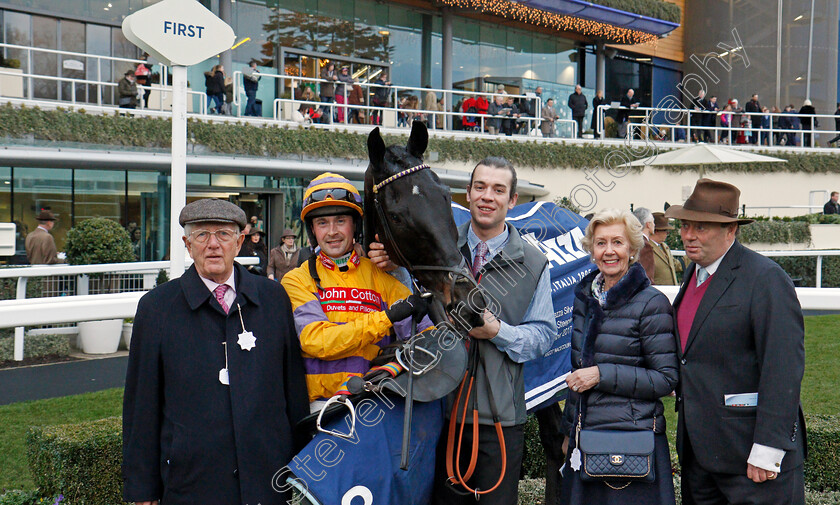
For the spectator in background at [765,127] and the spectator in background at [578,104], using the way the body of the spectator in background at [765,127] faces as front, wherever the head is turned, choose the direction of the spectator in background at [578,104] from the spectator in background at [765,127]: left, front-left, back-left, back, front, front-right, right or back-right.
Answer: front-right

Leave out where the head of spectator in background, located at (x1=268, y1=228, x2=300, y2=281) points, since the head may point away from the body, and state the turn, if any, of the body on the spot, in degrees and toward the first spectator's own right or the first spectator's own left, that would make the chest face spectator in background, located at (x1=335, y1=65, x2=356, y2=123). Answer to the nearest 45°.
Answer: approximately 135° to the first spectator's own left

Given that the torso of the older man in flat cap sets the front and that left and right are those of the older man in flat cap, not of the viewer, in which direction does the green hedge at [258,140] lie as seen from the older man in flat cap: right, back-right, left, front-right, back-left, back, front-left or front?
back

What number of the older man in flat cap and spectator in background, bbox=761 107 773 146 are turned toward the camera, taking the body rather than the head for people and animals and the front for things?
2

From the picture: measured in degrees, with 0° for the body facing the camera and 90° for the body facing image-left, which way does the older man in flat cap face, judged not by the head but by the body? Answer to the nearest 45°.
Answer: approximately 0°

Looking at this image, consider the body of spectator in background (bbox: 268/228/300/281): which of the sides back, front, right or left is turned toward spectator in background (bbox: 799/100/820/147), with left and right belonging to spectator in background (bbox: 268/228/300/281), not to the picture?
left

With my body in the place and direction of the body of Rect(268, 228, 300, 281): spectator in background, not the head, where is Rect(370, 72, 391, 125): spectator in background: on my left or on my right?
on my left

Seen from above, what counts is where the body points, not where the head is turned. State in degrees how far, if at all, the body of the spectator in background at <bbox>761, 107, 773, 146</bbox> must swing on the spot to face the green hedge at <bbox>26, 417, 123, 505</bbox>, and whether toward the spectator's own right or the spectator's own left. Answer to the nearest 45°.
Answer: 0° — they already face it
